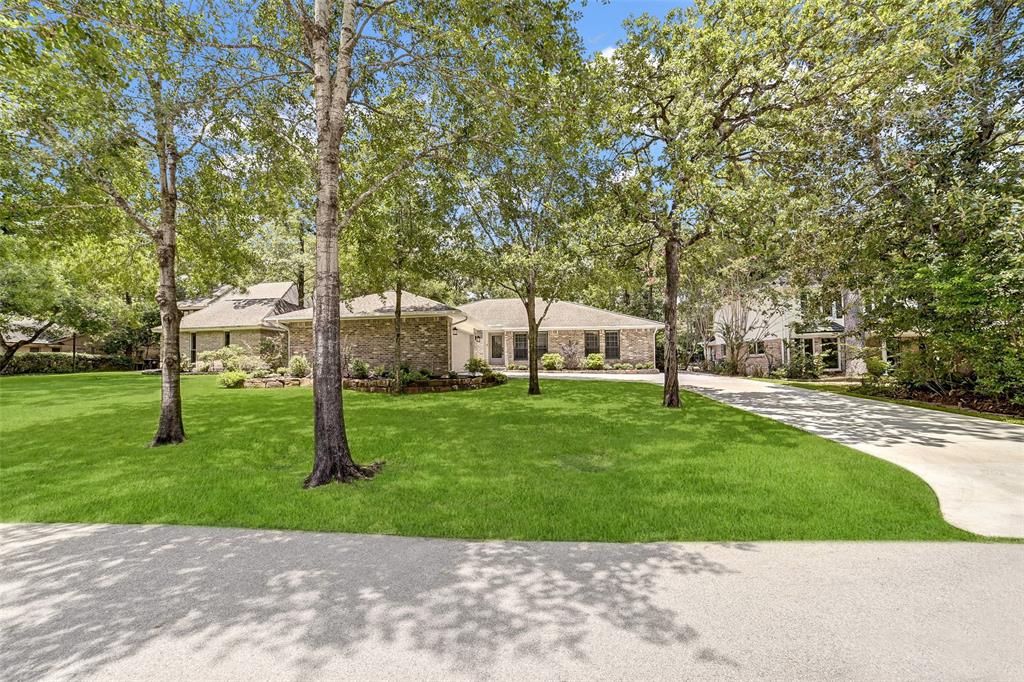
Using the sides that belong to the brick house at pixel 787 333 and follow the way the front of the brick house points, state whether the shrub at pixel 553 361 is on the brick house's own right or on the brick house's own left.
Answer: on the brick house's own right

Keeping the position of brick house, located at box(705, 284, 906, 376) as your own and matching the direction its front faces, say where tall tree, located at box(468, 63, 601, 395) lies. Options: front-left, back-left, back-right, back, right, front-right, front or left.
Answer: front

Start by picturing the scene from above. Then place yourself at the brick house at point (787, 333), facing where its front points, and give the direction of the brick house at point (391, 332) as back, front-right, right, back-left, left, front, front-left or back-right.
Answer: front-right

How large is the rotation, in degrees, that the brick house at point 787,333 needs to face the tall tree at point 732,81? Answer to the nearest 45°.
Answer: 0° — it already faces it

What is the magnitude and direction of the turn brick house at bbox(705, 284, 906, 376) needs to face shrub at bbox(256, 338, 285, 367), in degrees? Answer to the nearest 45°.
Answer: approximately 45° to its right

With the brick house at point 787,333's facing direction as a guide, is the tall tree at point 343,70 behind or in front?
in front

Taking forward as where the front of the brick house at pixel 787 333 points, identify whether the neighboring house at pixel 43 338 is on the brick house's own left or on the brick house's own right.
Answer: on the brick house's own right

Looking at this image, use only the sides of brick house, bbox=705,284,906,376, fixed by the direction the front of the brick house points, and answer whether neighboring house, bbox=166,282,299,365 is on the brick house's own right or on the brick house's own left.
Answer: on the brick house's own right

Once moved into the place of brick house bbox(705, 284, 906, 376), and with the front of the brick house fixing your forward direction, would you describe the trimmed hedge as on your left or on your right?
on your right

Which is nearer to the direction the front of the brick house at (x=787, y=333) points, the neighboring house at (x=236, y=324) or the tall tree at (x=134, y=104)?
the tall tree

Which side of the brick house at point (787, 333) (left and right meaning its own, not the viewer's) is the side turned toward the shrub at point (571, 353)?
right

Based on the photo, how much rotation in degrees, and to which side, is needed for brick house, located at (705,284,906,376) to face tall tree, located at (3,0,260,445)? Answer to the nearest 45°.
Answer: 0° — it already faces it

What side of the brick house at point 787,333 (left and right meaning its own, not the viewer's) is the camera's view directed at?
front
